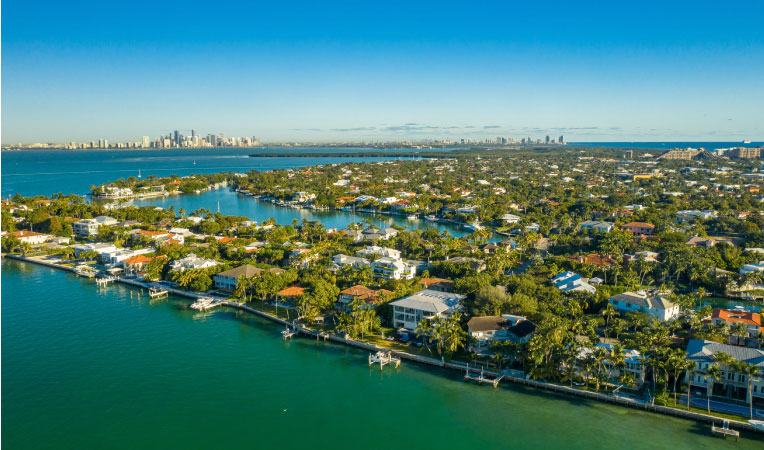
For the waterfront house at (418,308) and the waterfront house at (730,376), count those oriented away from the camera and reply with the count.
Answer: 0

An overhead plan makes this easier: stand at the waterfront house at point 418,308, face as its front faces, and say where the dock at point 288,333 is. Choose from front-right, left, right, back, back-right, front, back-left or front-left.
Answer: front-right

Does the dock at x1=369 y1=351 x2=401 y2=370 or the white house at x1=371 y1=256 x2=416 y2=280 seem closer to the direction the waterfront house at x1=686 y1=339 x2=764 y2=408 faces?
the dock

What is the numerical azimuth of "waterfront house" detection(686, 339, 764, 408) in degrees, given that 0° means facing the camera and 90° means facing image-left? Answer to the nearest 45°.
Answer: approximately 45°

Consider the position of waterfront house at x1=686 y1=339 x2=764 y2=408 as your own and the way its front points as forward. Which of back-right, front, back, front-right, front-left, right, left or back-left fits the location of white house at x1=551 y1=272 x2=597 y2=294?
right

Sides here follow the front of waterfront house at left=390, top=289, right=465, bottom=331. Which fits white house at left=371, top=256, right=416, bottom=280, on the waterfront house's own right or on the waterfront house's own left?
on the waterfront house's own right

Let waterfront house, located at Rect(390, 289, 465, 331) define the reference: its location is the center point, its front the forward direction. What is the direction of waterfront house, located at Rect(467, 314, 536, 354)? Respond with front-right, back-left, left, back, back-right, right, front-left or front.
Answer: left

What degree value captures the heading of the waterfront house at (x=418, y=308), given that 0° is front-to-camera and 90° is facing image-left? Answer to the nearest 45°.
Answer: approximately 45°

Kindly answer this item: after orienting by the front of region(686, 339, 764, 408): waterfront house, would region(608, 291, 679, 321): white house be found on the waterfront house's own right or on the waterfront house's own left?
on the waterfront house's own right
